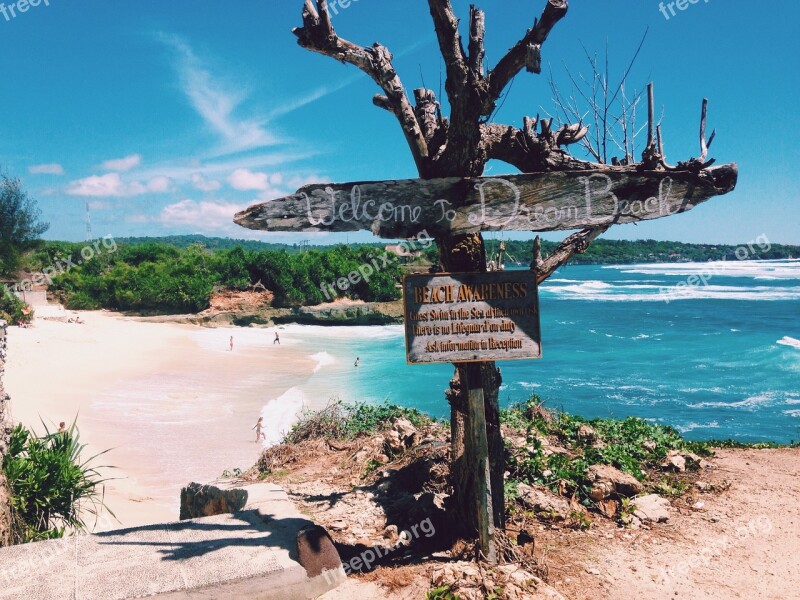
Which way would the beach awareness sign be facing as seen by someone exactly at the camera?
facing the viewer

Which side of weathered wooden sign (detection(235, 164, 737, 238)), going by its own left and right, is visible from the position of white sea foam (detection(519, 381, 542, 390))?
back

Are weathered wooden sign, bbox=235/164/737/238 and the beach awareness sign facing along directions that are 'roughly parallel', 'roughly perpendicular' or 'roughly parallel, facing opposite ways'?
roughly parallel

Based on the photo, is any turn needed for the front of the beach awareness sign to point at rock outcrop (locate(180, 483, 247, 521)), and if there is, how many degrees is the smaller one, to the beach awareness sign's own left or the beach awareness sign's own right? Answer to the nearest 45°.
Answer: approximately 135° to the beach awareness sign's own right

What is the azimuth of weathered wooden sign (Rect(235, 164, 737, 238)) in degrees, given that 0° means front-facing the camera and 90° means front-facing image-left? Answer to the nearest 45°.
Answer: approximately 0°

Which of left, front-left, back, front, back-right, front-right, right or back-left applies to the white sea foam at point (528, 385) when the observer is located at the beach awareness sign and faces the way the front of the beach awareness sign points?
back

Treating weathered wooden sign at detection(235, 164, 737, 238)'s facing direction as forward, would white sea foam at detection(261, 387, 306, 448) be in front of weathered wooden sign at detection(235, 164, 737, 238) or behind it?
behind

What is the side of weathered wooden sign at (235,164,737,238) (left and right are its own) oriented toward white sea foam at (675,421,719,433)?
back

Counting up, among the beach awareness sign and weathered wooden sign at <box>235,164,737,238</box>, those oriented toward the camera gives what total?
2

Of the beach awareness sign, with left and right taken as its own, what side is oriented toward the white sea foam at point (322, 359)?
back

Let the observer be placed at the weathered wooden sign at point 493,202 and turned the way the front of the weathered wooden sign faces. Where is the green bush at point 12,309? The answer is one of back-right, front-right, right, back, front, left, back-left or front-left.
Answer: back-right
